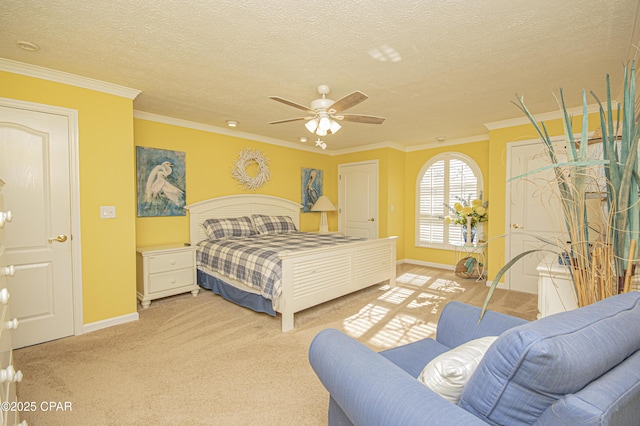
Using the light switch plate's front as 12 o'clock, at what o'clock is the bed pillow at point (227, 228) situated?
The bed pillow is roughly at 8 o'clock from the light switch plate.

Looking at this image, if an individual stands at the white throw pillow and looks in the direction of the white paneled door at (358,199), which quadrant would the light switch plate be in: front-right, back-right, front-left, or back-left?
front-left

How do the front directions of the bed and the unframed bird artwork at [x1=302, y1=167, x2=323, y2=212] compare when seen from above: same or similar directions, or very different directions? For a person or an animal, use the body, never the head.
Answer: same or similar directions

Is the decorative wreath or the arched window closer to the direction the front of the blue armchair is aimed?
the decorative wreath

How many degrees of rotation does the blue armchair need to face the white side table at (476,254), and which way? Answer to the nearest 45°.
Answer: approximately 45° to its right

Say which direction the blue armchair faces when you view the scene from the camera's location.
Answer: facing away from the viewer and to the left of the viewer

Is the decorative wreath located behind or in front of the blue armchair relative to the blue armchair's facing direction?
in front

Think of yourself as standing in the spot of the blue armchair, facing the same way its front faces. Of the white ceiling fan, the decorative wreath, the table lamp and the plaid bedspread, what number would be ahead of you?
4

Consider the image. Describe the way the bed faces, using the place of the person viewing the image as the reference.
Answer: facing the viewer and to the right of the viewer

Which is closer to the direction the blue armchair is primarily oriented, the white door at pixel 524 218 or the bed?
the bed

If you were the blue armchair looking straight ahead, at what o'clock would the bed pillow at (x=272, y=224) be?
The bed pillow is roughly at 12 o'clock from the blue armchair.

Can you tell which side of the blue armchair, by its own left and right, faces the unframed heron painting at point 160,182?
front

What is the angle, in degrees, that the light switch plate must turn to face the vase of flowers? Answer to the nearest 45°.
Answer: approximately 90° to its left

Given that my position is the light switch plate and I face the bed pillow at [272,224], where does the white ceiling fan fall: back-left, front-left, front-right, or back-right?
front-right

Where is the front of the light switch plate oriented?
toward the camera

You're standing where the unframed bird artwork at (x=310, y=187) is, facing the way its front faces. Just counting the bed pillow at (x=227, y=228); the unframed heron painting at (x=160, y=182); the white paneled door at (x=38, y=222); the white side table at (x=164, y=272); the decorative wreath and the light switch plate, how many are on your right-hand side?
6
